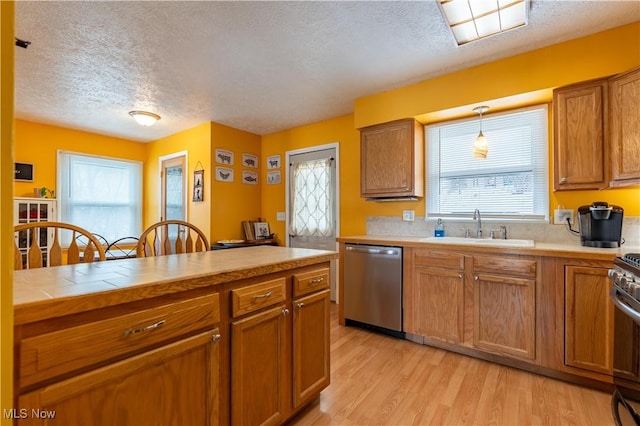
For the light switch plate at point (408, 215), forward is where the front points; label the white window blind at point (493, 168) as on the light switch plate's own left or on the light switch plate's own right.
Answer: on the light switch plate's own left

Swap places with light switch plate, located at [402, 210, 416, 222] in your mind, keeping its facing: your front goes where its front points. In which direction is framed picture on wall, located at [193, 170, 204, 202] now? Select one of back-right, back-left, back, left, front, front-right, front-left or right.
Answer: right

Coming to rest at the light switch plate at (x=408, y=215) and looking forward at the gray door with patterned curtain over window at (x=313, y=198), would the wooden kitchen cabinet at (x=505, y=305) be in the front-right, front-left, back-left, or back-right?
back-left

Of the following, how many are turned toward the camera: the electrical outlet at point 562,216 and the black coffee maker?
2

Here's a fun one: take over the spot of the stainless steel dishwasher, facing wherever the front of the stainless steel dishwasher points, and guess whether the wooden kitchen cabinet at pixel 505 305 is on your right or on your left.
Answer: on your left

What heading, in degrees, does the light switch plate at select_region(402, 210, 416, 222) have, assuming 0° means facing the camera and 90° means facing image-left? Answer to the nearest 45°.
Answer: approximately 0°

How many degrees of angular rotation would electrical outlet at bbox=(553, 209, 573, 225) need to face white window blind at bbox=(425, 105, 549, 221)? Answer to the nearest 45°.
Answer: approximately 90° to its right
